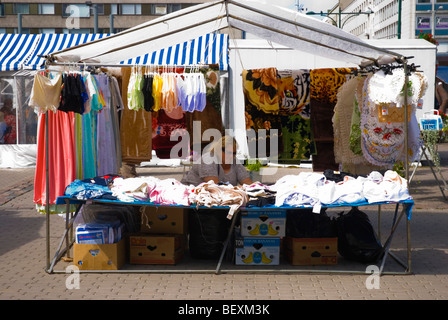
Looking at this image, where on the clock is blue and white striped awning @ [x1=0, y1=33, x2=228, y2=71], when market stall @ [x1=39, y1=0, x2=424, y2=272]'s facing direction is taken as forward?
The blue and white striped awning is roughly at 5 o'clock from the market stall.

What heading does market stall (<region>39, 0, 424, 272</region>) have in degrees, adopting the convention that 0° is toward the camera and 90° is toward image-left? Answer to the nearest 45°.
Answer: approximately 0°

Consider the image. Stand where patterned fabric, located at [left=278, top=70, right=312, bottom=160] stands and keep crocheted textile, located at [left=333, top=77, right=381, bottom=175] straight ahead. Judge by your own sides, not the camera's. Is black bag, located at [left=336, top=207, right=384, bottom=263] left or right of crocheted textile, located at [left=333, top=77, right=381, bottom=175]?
right
